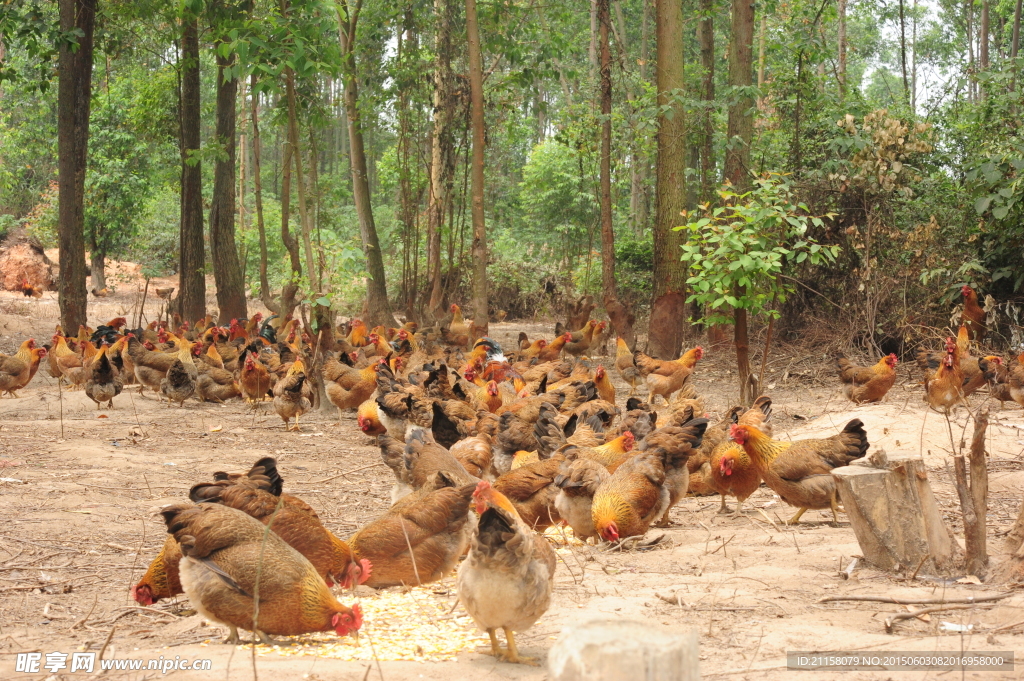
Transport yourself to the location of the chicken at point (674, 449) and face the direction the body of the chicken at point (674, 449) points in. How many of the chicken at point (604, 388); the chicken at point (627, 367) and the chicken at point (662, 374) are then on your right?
3

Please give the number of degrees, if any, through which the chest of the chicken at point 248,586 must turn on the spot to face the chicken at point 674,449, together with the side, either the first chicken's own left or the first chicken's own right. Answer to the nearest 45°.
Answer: approximately 45° to the first chicken's own left

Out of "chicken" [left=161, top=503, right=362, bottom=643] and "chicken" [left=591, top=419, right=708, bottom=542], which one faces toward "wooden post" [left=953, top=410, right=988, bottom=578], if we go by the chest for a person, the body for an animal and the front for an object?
"chicken" [left=161, top=503, right=362, bottom=643]

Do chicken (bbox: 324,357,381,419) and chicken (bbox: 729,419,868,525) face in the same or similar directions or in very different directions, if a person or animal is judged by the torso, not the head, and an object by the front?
very different directions

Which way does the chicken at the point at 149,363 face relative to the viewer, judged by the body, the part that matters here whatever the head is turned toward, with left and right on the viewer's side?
facing to the left of the viewer

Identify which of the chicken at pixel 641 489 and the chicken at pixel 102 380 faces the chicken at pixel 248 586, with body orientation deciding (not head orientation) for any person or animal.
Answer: the chicken at pixel 641 489

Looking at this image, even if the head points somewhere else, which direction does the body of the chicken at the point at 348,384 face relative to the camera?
to the viewer's right

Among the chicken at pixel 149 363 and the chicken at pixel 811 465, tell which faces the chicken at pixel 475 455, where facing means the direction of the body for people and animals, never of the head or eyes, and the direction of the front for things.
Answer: the chicken at pixel 811 465
